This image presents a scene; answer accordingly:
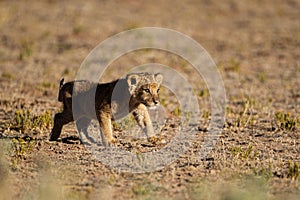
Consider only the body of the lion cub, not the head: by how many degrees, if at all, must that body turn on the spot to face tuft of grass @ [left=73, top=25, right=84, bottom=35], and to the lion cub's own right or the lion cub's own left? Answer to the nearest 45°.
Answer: approximately 90° to the lion cub's own left

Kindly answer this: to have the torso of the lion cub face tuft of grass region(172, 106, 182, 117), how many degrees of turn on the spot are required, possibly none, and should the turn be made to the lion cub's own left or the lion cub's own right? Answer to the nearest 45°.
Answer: approximately 45° to the lion cub's own left

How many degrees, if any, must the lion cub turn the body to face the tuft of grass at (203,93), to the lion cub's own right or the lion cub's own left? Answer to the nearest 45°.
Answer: approximately 45° to the lion cub's own left

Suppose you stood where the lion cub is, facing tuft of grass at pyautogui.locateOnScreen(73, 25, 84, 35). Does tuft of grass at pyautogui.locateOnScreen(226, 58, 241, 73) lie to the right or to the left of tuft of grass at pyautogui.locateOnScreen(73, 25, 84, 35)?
right

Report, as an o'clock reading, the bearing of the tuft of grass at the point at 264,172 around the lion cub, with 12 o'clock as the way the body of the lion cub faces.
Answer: The tuft of grass is roughly at 1 o'clock from the lion cub.

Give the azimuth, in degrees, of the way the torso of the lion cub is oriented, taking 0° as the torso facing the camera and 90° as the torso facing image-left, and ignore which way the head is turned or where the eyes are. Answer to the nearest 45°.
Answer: approximately 270°

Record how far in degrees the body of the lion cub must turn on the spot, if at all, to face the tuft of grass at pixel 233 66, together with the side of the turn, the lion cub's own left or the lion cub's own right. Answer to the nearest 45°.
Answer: approximately 45° to the lion cub's own left

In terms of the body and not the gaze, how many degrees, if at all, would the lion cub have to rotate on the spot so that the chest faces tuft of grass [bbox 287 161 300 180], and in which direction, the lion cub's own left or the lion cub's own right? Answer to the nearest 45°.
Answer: approximately 45° to the lion cub's own right

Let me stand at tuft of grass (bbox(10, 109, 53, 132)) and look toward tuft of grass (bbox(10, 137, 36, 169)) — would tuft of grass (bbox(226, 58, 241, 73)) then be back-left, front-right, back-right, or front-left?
back-left

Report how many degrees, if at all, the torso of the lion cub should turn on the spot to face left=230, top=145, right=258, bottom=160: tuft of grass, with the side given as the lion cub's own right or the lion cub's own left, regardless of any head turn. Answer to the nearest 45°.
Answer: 0° — it already faces it

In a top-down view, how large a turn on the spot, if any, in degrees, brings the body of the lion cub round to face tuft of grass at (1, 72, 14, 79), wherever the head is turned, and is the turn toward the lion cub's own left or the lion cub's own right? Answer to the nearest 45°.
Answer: approximately 135° to the lion cub's own left
